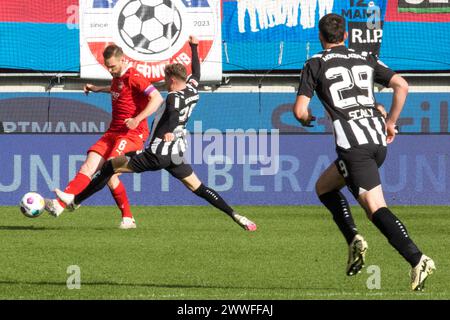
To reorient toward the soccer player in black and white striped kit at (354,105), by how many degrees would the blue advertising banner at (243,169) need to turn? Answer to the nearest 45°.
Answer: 0° — it already faces them

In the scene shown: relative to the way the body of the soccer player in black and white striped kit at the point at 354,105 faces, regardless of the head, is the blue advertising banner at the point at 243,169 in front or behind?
in front

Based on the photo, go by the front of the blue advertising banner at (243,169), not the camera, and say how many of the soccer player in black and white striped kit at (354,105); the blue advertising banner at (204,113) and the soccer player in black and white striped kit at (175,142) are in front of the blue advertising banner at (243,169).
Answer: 2

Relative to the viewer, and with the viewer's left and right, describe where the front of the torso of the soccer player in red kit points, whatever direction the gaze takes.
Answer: facing the viewer and to the left of the viewer

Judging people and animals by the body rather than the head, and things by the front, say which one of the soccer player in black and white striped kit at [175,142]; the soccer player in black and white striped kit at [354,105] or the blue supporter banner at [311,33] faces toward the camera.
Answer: the blue supporter banner

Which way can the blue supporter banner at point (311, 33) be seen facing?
toward the camera

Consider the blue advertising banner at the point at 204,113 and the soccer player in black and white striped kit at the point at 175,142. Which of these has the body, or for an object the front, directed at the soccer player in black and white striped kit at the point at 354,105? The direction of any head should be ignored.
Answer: the blue advertising banner

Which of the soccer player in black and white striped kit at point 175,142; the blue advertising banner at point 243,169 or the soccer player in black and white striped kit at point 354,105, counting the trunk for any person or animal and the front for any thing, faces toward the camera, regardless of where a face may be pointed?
the blue advertising banner

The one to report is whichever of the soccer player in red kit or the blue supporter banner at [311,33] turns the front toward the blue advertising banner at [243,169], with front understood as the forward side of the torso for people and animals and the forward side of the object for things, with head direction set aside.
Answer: the blue supporter banner

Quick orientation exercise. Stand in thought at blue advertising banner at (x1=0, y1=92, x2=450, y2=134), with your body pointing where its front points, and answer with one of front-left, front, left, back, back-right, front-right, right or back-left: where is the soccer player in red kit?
front

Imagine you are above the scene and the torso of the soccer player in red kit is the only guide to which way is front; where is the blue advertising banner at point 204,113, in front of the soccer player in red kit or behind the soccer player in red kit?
behind

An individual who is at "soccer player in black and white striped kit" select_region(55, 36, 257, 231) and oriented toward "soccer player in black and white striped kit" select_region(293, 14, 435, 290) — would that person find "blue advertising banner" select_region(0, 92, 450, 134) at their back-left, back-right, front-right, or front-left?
back-left

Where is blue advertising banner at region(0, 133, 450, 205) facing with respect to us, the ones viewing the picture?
facing the viewer

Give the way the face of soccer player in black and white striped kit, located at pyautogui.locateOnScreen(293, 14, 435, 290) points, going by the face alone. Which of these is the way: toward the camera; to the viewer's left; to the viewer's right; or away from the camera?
away from the camera

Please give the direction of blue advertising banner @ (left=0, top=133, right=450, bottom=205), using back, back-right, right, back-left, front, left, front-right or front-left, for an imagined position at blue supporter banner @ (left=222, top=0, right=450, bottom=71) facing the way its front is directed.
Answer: front

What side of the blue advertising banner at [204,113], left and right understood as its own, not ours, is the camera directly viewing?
front

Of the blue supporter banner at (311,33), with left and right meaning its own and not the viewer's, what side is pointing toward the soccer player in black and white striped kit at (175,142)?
front

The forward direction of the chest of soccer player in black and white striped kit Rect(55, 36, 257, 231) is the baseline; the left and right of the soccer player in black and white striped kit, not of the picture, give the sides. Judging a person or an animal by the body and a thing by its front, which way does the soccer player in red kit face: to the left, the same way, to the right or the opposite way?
to the left
